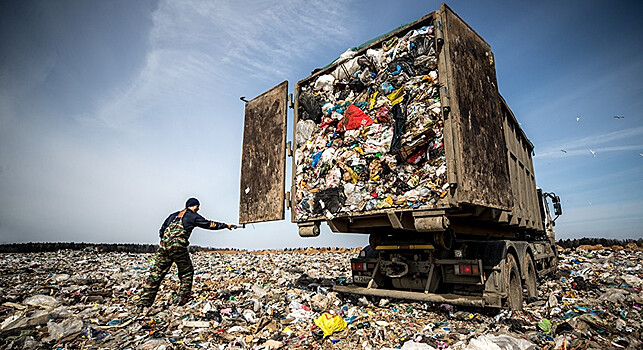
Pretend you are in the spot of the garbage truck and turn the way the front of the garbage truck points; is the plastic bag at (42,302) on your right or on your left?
on your left

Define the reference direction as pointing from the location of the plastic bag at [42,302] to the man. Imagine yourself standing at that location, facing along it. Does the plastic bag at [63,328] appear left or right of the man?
right

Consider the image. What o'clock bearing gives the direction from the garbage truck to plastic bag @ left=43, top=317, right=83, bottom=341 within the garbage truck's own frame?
The plastic bag is roughly at 7 o'clock from the garbage truck.

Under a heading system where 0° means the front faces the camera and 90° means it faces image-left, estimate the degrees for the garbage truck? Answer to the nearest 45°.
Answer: approximately 225°

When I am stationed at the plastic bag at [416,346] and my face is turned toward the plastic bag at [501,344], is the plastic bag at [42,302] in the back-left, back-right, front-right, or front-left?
back-left

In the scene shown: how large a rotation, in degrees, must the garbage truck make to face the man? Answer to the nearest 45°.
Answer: approximately 135° to its left
